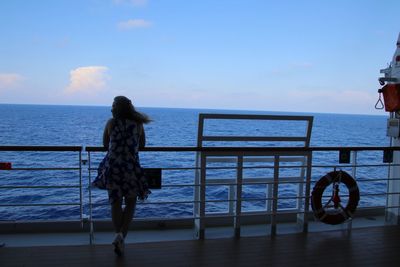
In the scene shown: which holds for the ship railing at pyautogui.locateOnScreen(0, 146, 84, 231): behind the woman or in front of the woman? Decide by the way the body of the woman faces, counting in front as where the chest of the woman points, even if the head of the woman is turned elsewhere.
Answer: in front

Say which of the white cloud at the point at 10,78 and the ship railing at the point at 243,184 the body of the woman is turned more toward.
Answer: the white cloud

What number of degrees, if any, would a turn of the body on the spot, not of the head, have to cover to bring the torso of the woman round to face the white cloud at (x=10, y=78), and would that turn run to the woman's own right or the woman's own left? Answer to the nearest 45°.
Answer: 0° — they already face it

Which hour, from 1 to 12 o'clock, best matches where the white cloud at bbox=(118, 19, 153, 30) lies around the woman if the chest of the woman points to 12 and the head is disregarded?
The white cloud is roughly at 12 o'clock from the woman.

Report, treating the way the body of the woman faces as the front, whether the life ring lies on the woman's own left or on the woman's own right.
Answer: on the woman's own right

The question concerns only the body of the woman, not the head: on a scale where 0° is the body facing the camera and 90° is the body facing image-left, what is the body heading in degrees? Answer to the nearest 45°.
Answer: approximately 180°

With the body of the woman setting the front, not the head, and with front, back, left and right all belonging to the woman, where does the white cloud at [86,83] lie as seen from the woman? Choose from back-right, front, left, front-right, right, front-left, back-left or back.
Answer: front
